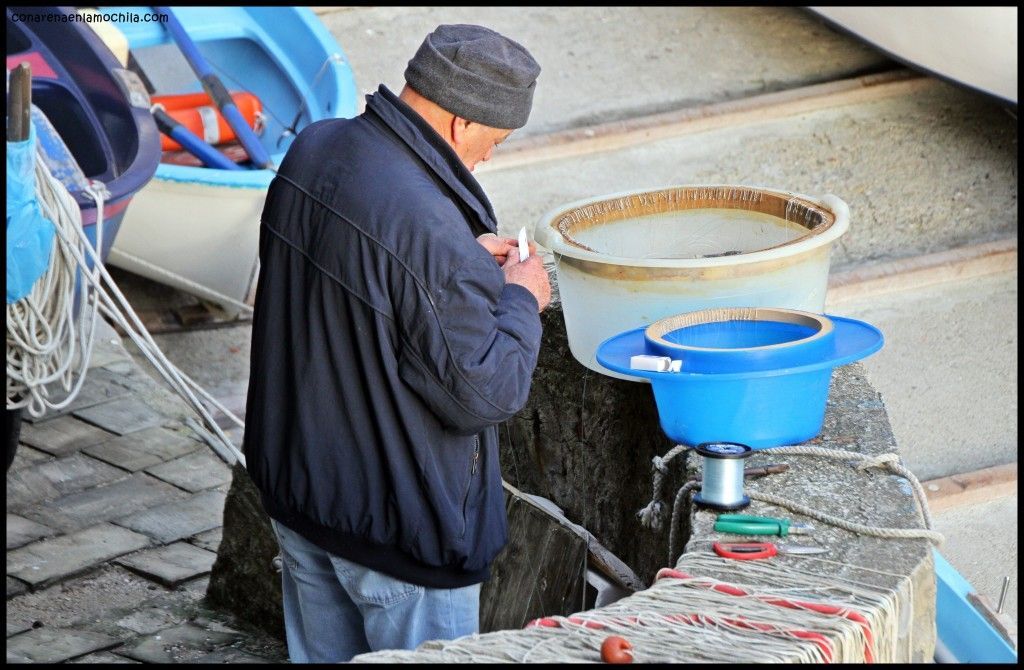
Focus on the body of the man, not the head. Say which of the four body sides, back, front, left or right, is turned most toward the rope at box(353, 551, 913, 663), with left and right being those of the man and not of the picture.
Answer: right

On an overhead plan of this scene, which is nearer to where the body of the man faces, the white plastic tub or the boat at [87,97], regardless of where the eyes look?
the white plastic tub

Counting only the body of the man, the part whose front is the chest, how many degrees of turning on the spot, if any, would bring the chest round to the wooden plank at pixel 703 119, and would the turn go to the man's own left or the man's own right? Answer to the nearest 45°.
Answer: approximately 45° to the man's own left

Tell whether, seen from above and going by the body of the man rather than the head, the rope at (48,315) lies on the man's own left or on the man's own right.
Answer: on the man's own left

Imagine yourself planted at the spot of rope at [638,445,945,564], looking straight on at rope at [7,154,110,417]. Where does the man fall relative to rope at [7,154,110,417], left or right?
left

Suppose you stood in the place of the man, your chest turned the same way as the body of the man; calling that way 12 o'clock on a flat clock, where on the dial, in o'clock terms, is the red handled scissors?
The red handled scissors is roughly at 2 o'clock from the man.

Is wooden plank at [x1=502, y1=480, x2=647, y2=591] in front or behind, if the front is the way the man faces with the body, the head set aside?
in front

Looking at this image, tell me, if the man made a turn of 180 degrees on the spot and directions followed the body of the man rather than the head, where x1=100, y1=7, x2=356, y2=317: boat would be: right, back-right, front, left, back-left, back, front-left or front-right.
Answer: back-right

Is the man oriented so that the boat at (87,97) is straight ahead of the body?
no

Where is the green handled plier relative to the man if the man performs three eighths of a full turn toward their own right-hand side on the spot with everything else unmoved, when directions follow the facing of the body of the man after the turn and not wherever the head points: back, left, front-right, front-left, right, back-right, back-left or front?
left

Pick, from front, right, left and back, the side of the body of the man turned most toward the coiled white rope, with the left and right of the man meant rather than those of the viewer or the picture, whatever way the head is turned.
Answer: left

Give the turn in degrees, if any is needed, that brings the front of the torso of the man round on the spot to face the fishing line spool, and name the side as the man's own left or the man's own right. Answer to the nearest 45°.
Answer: approximately 45° to the man's own right

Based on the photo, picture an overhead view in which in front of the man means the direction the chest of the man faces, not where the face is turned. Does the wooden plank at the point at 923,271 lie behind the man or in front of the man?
in front

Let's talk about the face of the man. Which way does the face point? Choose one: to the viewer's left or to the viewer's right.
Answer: to the viewer's right

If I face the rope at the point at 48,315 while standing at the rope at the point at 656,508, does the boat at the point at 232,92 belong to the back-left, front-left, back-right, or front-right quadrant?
front-right

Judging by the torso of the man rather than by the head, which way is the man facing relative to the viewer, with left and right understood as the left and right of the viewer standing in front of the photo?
facing away from the viewer and to the right of the viewer

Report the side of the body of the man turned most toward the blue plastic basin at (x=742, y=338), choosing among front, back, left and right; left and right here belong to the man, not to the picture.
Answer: front
